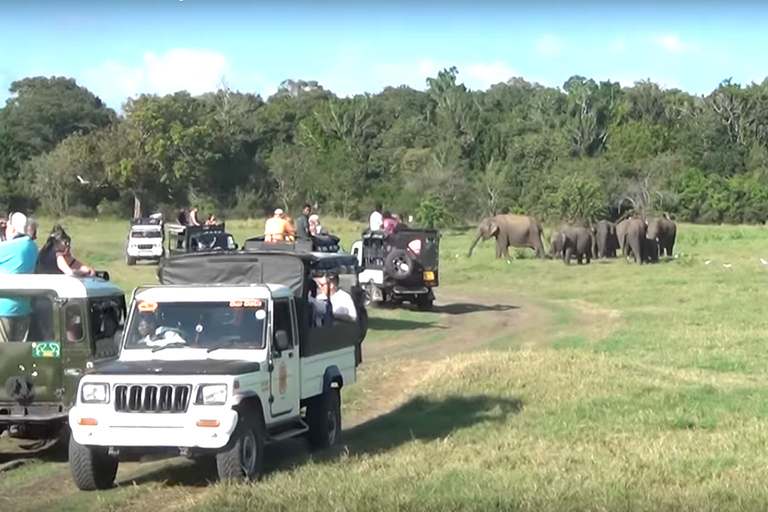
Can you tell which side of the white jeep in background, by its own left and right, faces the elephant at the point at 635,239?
left

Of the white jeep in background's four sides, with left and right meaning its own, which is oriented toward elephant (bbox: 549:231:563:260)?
left

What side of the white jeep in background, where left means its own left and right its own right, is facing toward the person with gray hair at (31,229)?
front

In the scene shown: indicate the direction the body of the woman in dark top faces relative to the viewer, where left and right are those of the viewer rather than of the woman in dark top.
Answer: facing away from the viewer and to the right of the viewer

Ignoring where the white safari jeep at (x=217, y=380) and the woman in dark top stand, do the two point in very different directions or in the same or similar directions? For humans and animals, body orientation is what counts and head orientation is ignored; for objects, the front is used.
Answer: very different directions

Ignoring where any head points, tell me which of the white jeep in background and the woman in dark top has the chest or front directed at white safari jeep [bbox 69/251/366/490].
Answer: the white jeep in background
